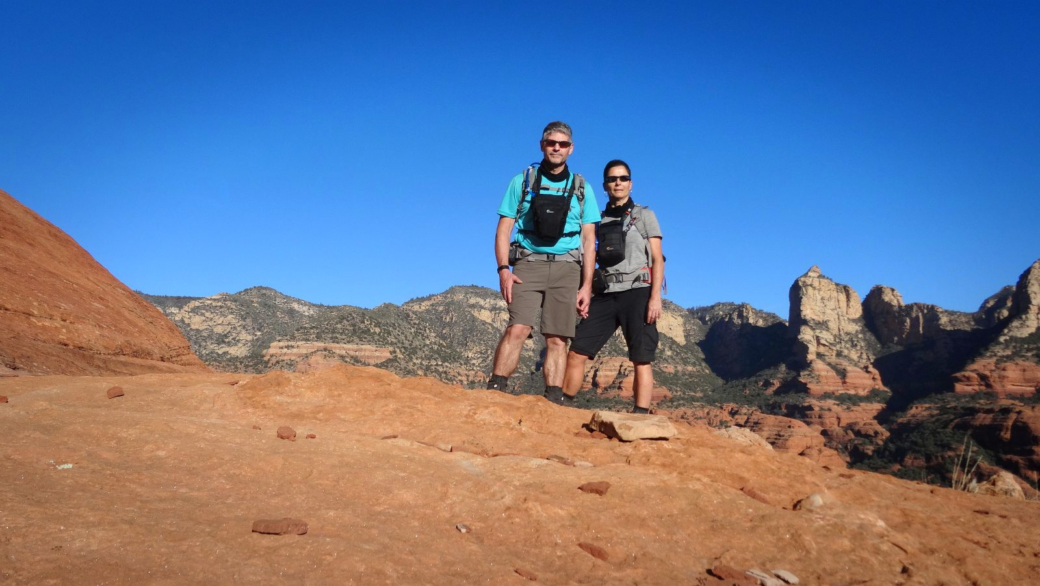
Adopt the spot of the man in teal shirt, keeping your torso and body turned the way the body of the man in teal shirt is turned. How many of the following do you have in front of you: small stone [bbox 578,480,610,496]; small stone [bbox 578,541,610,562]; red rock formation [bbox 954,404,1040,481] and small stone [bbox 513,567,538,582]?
3

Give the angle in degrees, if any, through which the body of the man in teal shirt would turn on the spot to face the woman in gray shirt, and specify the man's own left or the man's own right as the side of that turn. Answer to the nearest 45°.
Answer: approximately 135° to the man's own left

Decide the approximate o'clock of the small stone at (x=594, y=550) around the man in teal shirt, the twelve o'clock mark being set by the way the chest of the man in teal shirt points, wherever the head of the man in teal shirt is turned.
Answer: The small stone is roughly at 12 o'clock from the man in teal shirt.

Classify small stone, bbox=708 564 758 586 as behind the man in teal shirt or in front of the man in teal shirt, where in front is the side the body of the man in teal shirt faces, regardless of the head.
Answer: in front

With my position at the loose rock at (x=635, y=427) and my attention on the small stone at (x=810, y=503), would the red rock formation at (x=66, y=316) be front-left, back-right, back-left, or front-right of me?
back-right

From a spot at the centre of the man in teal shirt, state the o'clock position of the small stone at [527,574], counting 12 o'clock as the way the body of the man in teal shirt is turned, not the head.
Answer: The small stone is roughly at 12 o'clock from the man in teal shirt.

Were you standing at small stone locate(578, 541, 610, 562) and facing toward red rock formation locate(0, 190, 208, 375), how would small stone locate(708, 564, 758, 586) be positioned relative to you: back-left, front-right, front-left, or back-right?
back-right

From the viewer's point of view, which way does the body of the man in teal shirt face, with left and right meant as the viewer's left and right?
facing the viewer

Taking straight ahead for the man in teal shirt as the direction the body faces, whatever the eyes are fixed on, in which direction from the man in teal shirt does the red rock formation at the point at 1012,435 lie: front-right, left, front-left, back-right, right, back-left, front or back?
back-left
